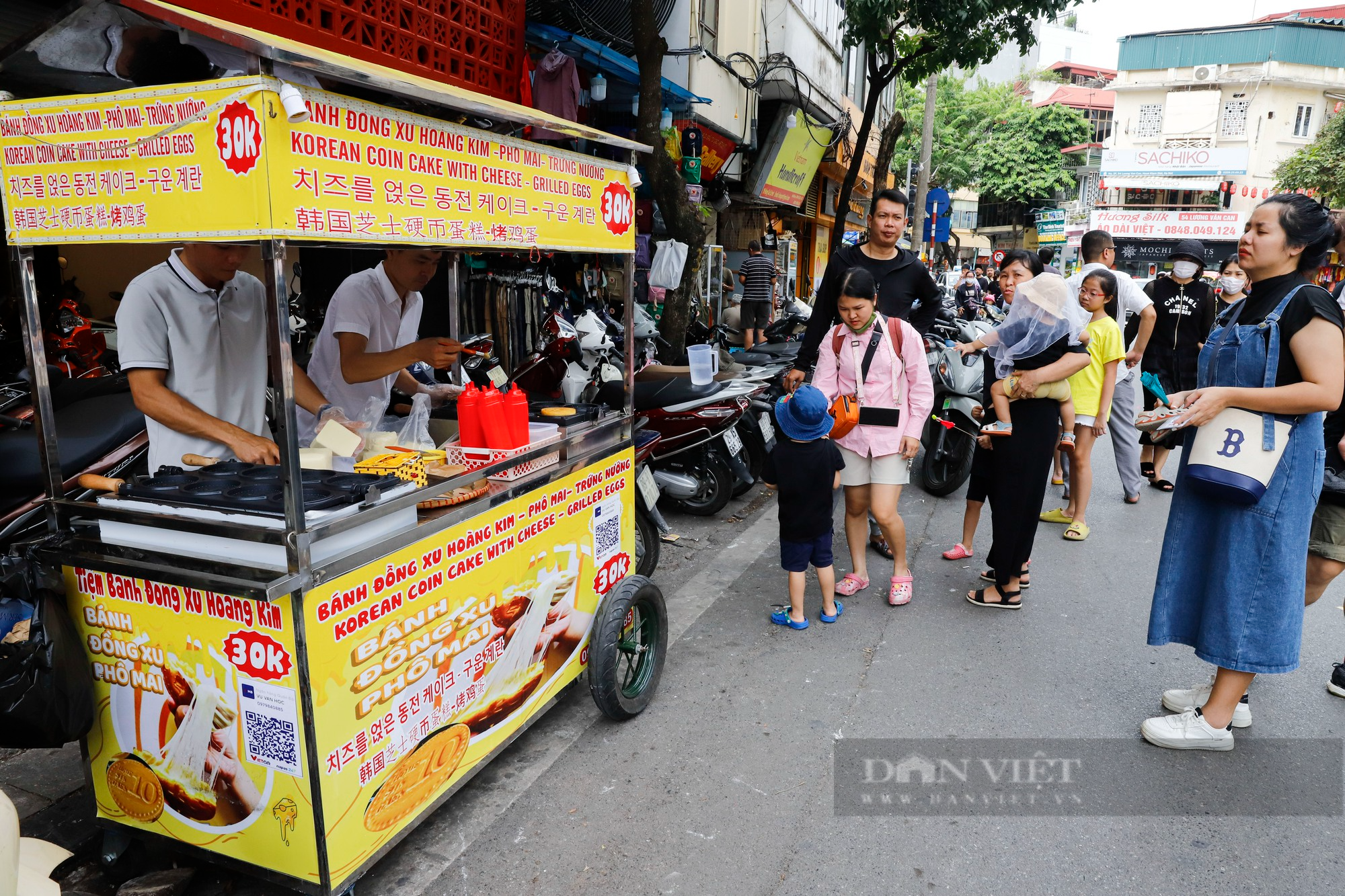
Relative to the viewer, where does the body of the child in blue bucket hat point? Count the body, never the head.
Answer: away from the camera

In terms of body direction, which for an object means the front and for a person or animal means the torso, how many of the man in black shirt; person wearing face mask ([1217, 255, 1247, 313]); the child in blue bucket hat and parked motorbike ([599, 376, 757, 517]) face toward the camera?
2

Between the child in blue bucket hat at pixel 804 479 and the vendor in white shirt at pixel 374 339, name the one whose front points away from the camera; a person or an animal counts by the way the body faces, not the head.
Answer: the child in blue bucket hat

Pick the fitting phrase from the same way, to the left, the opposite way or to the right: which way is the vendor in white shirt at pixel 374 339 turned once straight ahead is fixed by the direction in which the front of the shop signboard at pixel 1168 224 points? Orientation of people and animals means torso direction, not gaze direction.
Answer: to the left

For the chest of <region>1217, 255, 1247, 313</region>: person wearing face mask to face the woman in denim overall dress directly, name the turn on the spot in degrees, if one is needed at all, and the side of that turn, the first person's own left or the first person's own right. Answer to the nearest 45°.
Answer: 0° — they already face them

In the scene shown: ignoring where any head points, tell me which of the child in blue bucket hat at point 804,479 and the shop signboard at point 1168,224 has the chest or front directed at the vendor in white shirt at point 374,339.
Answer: the shop signboard

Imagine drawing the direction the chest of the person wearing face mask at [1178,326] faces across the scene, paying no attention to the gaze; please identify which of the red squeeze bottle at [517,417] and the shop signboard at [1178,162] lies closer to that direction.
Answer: the red squeeze bottle

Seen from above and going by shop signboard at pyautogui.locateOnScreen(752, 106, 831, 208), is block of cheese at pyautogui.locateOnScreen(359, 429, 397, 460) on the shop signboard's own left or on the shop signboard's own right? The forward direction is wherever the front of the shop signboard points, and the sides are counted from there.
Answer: on the shop signboard's own right

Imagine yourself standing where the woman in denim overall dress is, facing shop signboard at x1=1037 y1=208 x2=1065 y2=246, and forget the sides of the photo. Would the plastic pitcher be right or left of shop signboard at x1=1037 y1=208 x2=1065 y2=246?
left

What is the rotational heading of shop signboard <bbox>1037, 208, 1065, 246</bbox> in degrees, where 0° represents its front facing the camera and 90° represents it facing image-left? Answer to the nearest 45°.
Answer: approximately 0°

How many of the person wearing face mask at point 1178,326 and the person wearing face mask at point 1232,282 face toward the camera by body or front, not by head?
2
